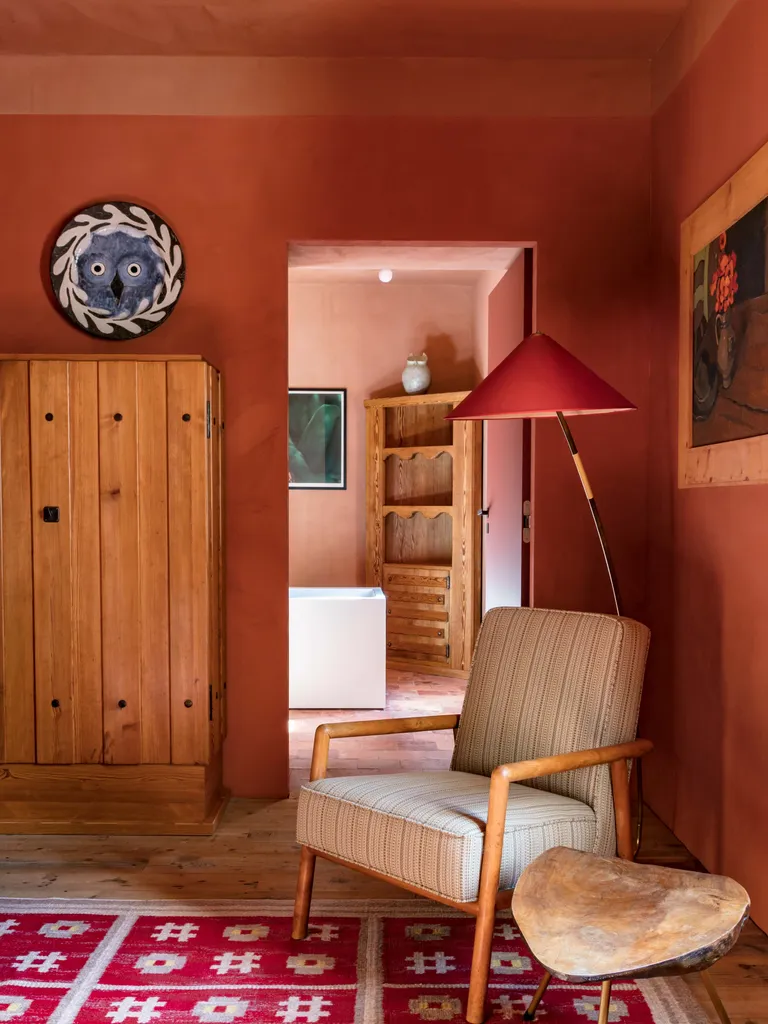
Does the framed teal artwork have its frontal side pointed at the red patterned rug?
yes

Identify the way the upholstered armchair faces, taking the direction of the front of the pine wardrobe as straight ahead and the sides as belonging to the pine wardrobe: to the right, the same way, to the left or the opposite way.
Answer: to the right

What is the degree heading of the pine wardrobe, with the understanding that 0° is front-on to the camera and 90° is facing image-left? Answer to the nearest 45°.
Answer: approximately 0°

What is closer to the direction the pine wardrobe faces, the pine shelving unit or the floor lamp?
the floor lamp

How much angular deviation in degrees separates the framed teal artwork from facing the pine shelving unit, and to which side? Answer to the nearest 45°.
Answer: approximately 45° to its left

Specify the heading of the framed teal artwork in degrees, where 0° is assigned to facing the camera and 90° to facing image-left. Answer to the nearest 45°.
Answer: approximately 0°

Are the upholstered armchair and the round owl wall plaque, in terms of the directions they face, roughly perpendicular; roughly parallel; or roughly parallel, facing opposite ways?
roughly perpendicular
